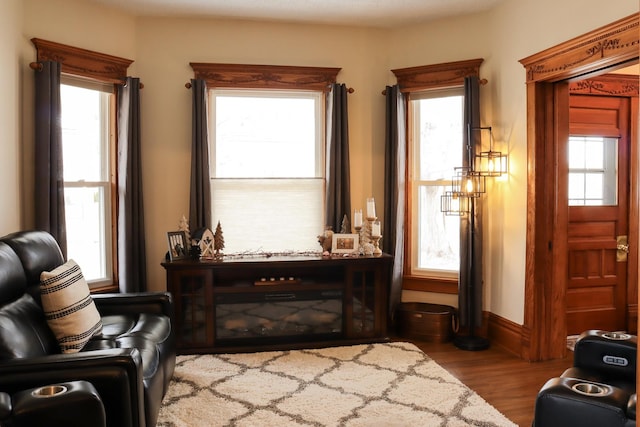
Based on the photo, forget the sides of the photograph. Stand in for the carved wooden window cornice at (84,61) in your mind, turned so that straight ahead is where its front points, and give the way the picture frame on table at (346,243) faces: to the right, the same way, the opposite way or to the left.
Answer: to the right

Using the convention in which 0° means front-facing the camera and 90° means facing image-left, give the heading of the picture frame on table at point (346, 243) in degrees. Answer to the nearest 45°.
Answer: approximately 0°

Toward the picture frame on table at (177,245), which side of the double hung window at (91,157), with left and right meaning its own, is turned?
front

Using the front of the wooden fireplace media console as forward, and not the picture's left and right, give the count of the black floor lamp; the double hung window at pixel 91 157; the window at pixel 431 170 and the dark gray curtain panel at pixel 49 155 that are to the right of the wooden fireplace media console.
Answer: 2

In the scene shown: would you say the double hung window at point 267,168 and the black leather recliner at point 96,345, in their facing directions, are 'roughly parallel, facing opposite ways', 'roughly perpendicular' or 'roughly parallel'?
roughly perpendicular

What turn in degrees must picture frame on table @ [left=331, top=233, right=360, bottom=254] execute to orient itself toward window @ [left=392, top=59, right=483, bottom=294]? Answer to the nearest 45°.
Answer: approximately 135° to its left

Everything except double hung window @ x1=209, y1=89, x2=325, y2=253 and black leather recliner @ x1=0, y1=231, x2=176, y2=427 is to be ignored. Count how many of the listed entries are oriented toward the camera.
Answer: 1

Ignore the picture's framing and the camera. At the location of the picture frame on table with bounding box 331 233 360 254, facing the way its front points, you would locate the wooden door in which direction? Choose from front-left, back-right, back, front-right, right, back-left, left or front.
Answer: left

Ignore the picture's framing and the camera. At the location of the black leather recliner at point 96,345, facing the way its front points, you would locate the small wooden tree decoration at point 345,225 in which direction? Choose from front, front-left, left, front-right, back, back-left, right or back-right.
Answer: front-left

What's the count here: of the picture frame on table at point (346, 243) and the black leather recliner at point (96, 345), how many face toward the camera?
1

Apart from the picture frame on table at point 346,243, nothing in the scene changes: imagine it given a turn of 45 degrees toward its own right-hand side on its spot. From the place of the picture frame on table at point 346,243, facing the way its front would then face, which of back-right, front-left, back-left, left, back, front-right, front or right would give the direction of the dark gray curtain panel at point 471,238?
back-left

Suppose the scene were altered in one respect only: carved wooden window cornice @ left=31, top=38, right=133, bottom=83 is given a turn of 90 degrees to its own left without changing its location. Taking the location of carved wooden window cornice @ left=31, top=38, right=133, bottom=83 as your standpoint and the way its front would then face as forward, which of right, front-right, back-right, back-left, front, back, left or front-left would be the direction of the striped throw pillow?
back-right
